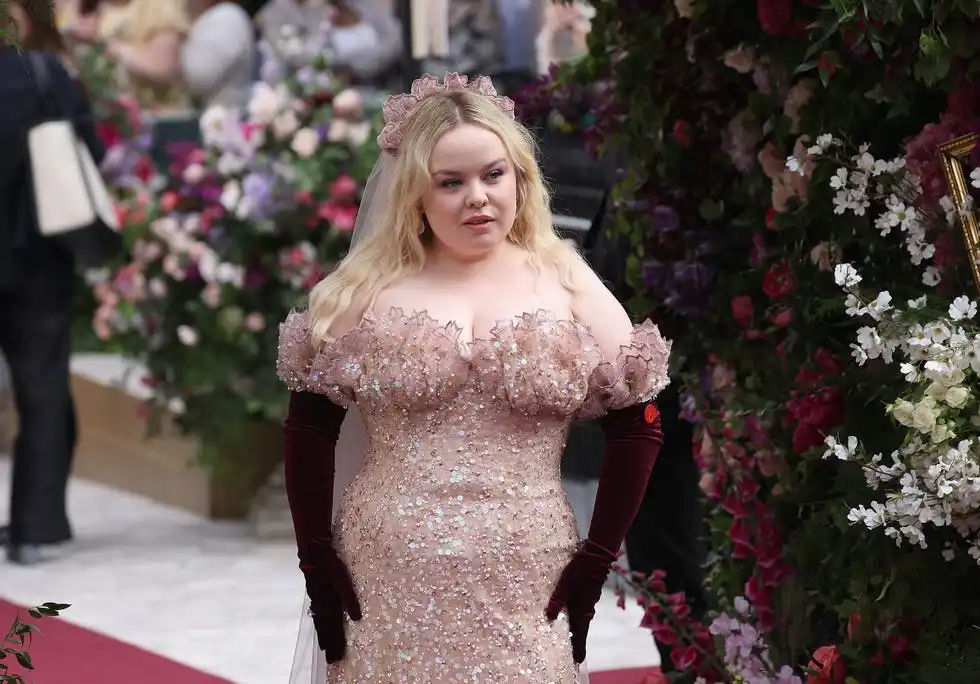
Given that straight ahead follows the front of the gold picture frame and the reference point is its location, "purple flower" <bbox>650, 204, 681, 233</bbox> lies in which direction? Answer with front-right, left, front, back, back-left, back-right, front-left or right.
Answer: back-right

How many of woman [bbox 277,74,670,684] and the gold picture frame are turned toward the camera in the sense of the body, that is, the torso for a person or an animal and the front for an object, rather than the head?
2

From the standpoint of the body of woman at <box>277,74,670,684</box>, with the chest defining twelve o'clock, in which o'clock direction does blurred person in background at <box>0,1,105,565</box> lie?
The blurred person in background is roughly at 5 o'clock from the woman.

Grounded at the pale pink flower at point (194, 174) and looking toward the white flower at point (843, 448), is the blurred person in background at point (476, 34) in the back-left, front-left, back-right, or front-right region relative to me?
back-left

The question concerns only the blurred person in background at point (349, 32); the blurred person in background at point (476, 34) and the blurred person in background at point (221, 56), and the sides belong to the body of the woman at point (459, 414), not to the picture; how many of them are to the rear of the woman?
3

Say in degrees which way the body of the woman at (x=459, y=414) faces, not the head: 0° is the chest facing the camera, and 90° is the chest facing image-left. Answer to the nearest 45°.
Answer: approximately 0°

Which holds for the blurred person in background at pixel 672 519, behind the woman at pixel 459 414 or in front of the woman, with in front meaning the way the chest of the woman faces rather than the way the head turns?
behind
